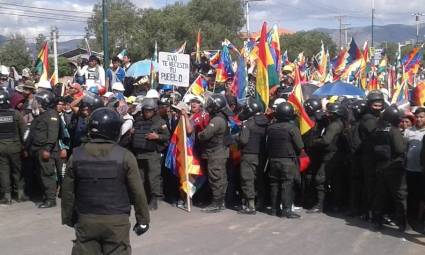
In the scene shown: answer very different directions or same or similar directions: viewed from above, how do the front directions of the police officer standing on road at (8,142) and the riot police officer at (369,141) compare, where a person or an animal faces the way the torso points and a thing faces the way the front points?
very different directions

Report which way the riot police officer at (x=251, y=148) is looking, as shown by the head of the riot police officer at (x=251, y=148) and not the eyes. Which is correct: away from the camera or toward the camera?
away from the camera

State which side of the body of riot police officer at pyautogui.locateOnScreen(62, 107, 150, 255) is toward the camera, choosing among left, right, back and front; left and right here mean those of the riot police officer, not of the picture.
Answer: back

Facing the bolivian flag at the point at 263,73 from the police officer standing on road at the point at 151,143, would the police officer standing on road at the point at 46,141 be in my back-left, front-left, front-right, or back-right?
back-left

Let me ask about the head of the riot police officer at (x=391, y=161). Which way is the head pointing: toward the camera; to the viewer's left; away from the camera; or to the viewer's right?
away from the camera
